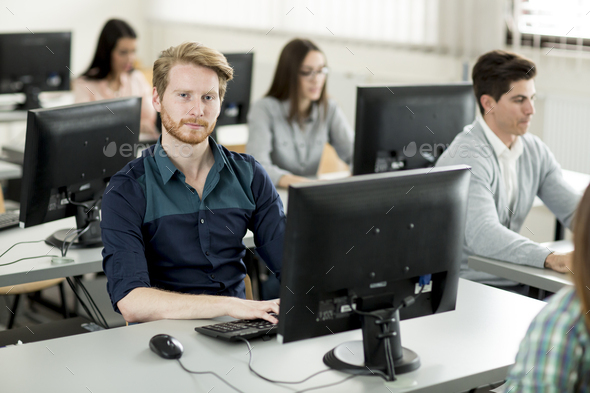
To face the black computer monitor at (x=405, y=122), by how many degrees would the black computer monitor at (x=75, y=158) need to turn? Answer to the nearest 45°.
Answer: approximately 135° to its right

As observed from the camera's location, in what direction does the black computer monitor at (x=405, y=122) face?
facing away from the viewer and to the left of the viewer

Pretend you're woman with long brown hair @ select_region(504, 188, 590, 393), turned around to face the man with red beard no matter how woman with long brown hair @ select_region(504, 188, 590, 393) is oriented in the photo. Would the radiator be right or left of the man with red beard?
right

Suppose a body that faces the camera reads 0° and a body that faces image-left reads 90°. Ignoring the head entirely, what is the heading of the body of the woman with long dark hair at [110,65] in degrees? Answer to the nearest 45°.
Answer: approximately 315°

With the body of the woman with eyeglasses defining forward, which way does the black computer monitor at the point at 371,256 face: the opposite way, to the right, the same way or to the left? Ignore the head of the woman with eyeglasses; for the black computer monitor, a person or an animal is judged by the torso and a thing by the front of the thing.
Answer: the opposite way
